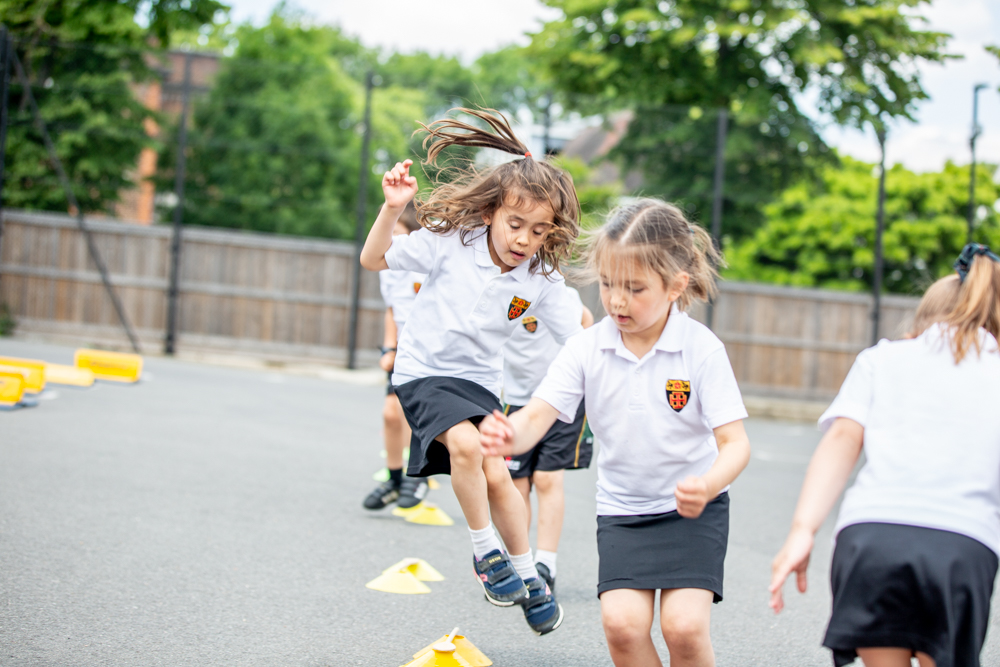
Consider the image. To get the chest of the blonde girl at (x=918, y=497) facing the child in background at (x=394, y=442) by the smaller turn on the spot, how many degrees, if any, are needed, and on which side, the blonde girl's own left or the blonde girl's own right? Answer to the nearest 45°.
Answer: approximately 45° to the blonde girl's own left

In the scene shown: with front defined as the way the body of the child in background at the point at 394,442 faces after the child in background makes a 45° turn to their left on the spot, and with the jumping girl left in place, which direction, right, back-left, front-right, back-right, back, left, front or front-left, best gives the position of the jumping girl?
front

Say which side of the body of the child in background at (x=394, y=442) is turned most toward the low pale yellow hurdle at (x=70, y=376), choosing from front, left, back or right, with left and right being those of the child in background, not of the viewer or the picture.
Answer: right

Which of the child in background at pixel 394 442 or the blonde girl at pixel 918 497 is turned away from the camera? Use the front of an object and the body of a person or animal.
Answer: the blonde girl

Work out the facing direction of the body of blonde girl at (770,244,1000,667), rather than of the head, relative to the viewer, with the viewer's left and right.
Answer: facing away from the viewer

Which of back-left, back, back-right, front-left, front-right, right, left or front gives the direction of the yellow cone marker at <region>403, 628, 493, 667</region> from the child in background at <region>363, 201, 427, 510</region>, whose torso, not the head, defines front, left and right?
front-left

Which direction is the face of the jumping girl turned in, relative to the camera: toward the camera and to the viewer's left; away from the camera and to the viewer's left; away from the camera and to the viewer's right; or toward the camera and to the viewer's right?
toward the camera and to the viewer's right

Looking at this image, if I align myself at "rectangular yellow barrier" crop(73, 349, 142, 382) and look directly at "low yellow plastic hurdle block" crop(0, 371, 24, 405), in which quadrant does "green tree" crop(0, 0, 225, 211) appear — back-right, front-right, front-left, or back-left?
back-right

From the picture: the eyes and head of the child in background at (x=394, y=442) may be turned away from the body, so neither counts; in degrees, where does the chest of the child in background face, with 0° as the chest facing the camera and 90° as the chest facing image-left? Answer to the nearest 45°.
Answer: approximately 45°

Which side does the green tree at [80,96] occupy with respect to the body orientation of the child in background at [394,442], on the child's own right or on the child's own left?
on the child's own right

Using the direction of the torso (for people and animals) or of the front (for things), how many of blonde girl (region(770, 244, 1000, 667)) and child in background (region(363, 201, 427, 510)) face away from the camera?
1

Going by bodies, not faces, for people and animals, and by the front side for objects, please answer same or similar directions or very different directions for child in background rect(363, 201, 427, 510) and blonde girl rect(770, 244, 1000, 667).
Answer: very different directions
